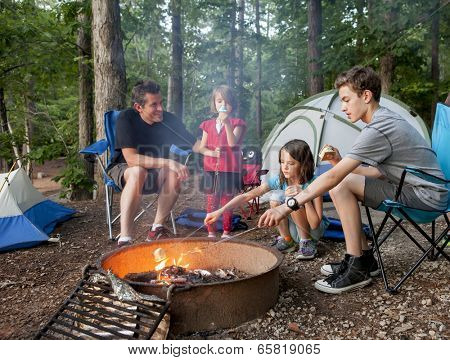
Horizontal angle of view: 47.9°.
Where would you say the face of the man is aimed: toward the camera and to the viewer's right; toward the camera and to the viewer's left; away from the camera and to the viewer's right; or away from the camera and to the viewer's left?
toward the camera and to the viewer's right

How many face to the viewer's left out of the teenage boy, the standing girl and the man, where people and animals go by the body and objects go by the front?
1

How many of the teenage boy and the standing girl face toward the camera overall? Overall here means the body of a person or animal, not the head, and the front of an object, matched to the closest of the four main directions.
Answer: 1

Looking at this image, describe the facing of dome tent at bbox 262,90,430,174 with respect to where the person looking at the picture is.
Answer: facing the viewer and to the left of the viewer

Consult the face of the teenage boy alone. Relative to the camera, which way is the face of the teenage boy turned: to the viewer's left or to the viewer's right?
to the viewer's left

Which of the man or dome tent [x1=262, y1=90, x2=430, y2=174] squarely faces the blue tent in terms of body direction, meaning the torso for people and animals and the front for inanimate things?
the dome tent

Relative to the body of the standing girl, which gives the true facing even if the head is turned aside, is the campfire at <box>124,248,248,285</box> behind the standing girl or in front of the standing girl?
in front

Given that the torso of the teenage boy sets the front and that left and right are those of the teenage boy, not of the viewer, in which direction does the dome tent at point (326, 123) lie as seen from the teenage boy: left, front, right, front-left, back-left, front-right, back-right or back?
right

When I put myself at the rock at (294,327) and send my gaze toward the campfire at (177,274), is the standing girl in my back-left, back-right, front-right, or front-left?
front-right

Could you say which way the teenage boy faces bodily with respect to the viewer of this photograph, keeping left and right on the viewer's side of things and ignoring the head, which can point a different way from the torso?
facing to the left of the viewer

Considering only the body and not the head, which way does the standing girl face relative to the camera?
toward the camera

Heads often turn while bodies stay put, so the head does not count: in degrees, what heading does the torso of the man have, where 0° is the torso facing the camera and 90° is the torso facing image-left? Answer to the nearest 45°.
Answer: approximately 315°

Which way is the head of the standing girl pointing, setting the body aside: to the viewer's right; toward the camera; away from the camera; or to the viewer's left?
toward the camera

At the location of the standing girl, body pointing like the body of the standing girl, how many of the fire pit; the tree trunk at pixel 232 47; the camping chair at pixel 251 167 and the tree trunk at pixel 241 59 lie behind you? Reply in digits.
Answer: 3

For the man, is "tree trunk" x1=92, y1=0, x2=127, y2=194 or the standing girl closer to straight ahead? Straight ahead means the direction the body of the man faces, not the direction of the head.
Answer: the standing girl

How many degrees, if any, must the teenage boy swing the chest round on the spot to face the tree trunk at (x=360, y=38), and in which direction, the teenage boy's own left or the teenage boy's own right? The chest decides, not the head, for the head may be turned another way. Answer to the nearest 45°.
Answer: approximately 90° to the teenage boy's own right

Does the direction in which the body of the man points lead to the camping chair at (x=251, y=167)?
no
